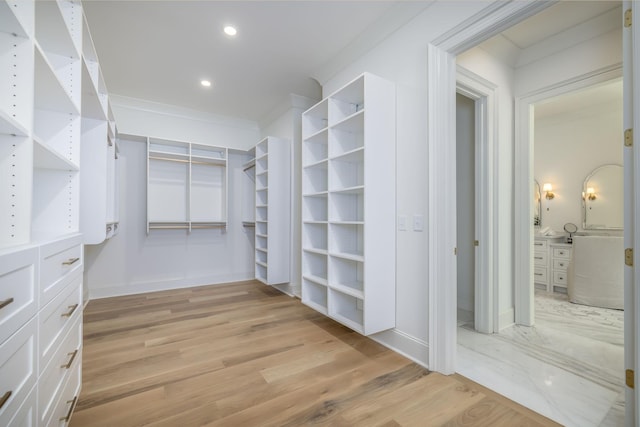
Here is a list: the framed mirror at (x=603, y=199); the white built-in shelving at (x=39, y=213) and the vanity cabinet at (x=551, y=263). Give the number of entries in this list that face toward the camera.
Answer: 2

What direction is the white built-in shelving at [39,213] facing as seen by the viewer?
to the viewer's right

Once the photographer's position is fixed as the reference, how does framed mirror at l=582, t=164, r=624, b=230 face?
facing the viewer

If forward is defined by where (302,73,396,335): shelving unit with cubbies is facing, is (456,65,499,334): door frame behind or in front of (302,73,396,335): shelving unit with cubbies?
behind

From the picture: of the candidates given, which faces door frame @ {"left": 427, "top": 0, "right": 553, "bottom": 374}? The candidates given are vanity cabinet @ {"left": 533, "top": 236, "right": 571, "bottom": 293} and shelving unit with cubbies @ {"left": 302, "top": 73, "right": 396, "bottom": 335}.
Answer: the vanity cabinet

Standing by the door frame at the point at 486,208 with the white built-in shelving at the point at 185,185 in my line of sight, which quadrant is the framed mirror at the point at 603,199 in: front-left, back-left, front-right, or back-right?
back-right

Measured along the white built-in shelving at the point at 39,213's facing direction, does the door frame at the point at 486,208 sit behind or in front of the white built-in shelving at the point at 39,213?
in front

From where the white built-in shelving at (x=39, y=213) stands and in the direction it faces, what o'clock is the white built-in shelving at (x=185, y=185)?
the white built-in shelving at (x=185, y=185) is roughly at 10 o'clock from the white built-in shelving at (x=39, y=213).

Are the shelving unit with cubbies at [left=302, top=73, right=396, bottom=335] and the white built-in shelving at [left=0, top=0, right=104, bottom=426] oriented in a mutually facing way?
yes

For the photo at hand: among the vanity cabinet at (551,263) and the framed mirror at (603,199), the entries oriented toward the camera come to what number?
2

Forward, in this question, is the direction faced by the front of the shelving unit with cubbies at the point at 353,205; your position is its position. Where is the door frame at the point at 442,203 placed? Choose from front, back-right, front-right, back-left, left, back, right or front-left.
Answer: left

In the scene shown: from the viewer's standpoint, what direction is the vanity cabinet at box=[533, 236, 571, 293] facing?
toward the camera

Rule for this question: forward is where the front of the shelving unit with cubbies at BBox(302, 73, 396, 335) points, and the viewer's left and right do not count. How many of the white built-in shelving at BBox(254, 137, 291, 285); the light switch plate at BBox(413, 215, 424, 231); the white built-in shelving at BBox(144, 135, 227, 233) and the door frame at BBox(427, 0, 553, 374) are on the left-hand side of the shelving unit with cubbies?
2
